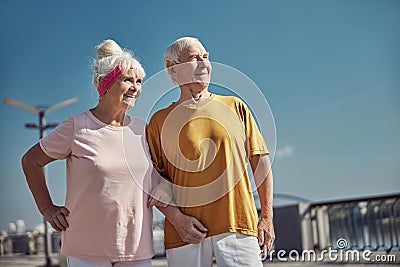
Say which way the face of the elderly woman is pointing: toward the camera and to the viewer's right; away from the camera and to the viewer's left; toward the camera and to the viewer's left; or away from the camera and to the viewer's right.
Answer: toward the camera and to the viewer's right

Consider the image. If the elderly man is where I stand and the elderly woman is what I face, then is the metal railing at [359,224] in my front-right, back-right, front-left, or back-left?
back-right

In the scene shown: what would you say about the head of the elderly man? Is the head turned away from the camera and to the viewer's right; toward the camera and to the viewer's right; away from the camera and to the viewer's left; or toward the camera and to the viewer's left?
toward the camera and to the viewer's right

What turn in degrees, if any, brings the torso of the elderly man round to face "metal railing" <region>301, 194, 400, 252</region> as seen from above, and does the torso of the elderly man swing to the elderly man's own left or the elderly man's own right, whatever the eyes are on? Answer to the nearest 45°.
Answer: approximately 180°

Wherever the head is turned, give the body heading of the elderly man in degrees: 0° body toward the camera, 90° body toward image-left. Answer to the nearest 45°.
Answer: approximately 0°
